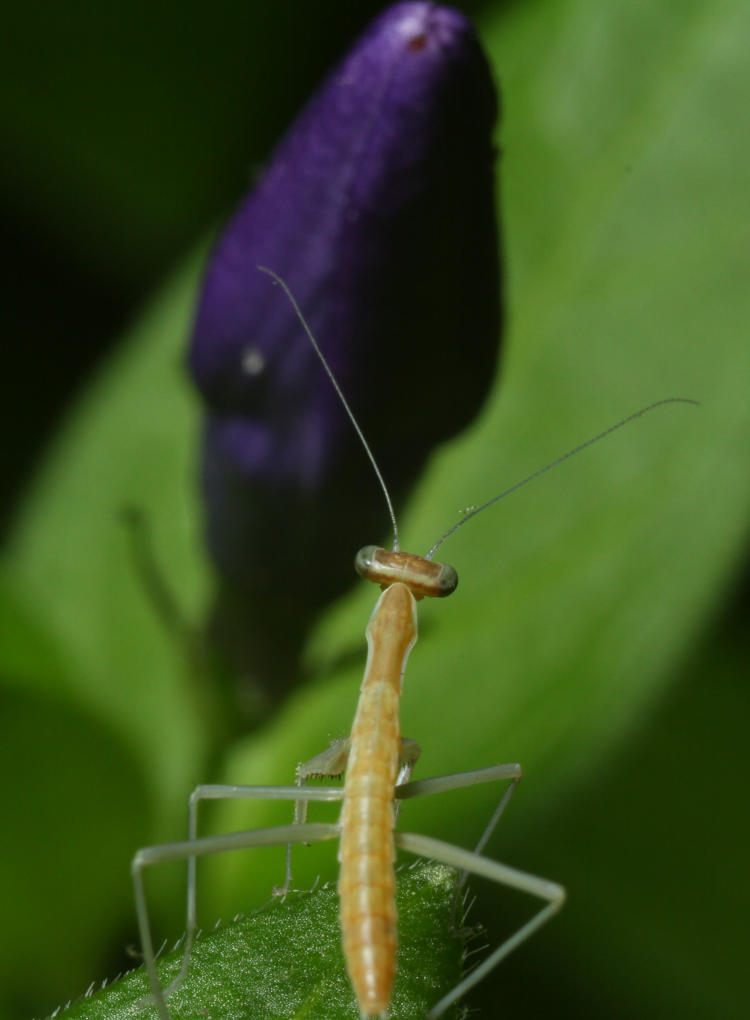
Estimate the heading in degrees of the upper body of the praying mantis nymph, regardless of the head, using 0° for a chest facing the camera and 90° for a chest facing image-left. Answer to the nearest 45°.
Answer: approximately 180°
